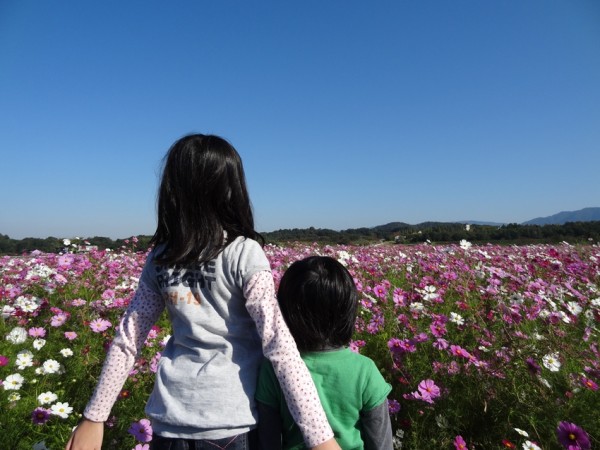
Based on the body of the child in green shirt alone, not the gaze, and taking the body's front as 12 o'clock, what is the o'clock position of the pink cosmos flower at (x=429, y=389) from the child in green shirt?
The pink cosmos flower is roughly at 1 o'clock from the child in green shirt.

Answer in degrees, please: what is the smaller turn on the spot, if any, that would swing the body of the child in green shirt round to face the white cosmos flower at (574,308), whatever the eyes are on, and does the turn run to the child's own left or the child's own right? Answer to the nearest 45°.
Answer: approximately 45° to the child's own right

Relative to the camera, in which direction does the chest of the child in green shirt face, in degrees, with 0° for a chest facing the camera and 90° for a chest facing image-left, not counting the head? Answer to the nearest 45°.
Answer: approximately 180°

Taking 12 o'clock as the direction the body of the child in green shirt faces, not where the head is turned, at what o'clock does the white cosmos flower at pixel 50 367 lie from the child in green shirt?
The white cosmos flower is roughly at 10 o'clock from the child in green shirt.

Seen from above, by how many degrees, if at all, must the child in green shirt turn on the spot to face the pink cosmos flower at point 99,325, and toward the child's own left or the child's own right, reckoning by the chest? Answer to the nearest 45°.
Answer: approximately 45° to the child's own left

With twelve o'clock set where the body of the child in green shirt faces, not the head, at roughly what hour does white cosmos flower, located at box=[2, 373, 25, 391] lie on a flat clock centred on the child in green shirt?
The white cosmos flower is roughly at 10 o'clock from the child in green shirt.

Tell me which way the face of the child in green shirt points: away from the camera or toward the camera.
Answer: away from the camera

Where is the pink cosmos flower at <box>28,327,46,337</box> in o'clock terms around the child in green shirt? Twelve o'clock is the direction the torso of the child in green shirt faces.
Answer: The pink cosmos flower is roughly at 10 o'clock from the child in green shirt.

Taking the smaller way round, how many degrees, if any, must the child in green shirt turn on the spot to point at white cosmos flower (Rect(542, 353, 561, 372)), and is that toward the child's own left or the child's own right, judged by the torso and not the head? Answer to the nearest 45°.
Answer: approximately 45° to the child's own right
